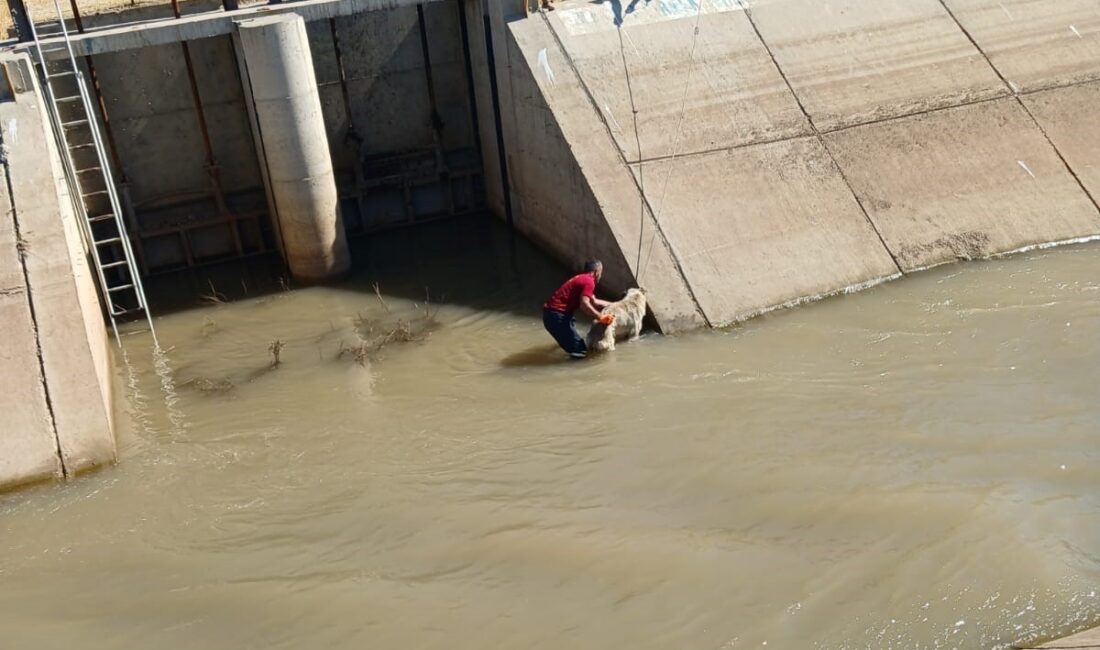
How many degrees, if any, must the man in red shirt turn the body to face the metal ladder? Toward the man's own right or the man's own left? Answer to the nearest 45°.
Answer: approximately 135° to the man's own left

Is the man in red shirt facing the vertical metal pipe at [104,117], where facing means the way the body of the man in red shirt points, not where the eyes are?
no

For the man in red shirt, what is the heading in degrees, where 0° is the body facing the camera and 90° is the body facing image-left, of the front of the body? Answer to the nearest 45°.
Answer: approximately 270°

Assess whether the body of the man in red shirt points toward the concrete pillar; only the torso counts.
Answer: no

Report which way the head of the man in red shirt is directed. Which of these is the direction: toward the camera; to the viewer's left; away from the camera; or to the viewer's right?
to the viewer's right

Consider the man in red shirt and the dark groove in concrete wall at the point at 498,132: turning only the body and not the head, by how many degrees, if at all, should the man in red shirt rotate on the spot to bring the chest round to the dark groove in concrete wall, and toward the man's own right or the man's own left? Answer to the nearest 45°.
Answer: approximately 90° to the man's own left

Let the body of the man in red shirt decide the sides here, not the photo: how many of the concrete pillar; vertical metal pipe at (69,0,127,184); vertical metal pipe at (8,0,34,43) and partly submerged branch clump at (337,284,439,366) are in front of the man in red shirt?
0

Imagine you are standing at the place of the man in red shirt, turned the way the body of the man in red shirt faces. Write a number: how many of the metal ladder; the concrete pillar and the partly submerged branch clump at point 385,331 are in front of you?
0

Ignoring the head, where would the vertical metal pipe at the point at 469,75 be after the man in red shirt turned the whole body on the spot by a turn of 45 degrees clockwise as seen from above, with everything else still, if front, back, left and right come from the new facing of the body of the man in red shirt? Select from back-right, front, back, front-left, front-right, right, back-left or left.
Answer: back-left
